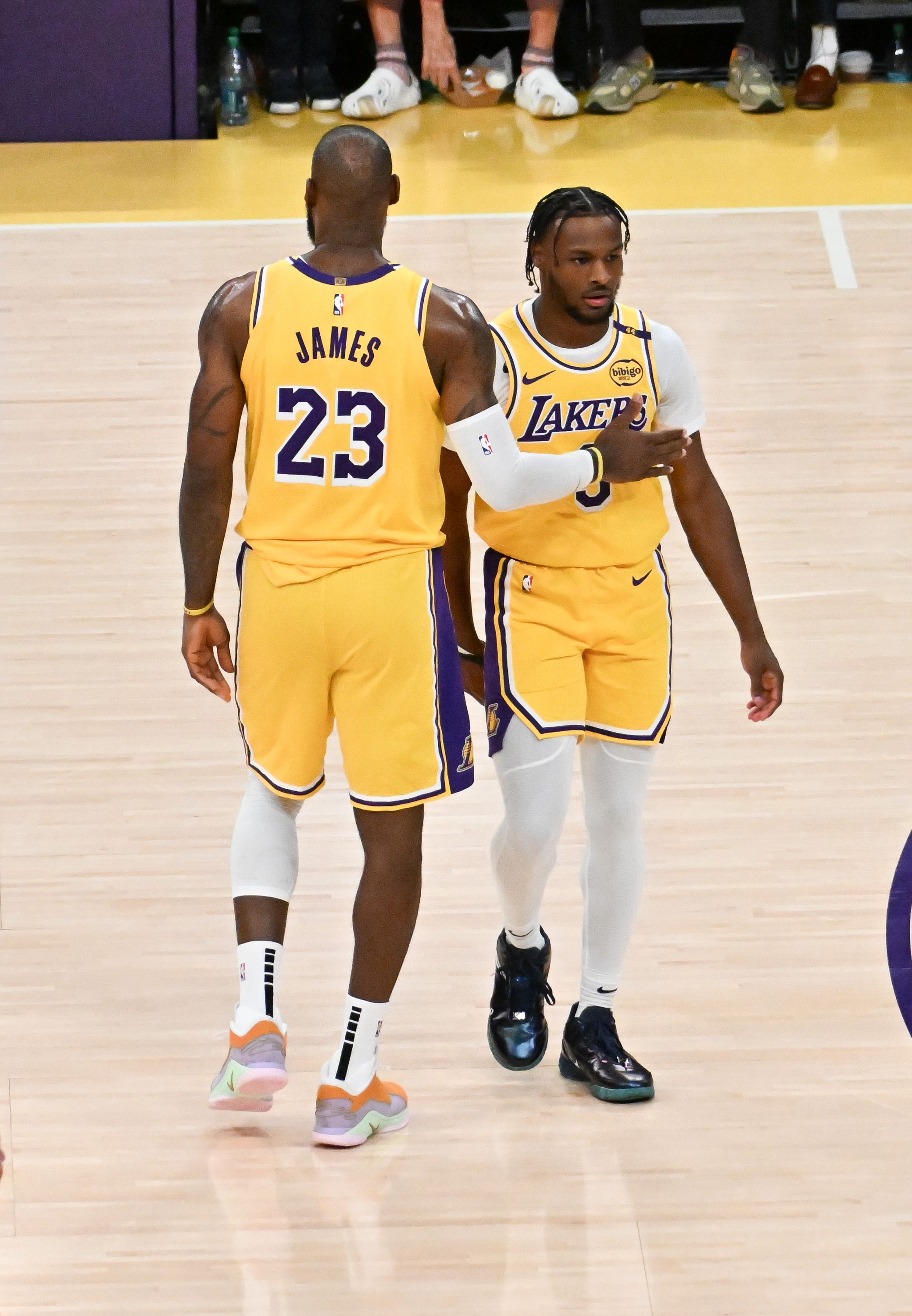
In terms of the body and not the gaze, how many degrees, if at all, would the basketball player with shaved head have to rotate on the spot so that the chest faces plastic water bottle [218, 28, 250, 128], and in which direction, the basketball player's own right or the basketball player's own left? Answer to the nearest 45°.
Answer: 0° — they already face it

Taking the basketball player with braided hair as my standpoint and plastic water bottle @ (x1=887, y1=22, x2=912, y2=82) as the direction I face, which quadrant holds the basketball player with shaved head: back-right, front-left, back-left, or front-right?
back-left

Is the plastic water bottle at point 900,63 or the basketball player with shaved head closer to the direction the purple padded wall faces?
the basketball player with shaved head

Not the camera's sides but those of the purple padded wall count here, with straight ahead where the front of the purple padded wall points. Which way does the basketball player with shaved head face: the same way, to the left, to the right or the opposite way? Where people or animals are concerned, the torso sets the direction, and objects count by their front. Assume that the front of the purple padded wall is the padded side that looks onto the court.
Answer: the opposite way

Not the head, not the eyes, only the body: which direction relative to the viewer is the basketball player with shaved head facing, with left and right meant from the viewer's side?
facing away from the viewer

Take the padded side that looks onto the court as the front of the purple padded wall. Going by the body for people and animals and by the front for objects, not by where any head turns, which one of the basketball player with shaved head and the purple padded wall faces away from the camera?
the basketball player with shaved head

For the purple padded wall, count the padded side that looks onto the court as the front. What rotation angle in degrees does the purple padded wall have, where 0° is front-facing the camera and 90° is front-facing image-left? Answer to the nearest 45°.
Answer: approximately 0°

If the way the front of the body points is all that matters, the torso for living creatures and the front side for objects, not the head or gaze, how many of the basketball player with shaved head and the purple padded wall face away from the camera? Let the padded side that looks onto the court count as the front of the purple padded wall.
1
